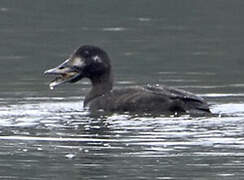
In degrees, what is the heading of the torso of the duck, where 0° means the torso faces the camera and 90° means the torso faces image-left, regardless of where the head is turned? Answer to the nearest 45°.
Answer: approximately 90°
